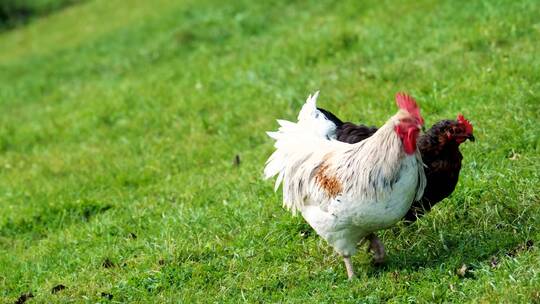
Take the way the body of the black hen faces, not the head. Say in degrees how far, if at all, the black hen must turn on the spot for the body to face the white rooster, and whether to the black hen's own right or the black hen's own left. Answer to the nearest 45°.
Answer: approximately 135° to the black hen's own right

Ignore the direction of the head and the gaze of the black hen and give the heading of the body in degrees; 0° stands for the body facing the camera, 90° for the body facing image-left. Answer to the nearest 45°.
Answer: approximately 270°
